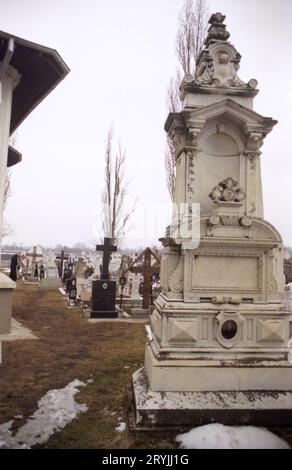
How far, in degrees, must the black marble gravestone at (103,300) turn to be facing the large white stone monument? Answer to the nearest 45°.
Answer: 0° — it already faces it

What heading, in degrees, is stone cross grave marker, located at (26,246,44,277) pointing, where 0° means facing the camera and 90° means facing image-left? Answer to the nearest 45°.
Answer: approximately 0°

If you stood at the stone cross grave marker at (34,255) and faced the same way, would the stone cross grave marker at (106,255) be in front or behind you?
in front

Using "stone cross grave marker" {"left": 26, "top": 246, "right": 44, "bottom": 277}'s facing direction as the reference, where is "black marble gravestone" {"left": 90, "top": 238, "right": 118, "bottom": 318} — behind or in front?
in front

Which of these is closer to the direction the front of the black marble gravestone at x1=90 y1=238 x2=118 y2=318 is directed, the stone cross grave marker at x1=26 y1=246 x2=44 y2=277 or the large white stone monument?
the large white stone monument

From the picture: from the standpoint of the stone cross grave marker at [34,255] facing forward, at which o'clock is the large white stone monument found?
The large white stone monument is roughly at 12 o'clock from the stone cross grave marker.

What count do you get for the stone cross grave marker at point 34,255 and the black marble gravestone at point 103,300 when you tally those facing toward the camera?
2

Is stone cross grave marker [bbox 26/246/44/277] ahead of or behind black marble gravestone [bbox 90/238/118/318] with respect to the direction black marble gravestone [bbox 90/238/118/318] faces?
behind
